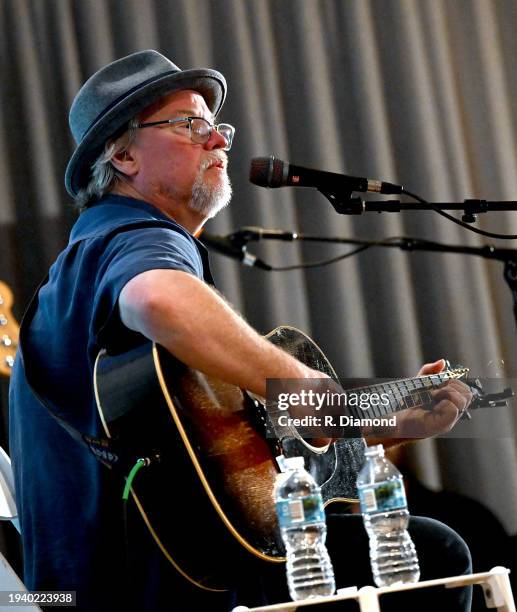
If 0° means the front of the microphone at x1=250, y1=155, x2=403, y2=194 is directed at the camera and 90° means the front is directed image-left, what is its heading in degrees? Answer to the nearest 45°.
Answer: approximately 90°

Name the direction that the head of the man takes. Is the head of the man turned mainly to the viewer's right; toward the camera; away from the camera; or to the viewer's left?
to the viewer's right

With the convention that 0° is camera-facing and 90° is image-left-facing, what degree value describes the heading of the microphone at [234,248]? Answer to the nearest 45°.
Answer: approximately 90°

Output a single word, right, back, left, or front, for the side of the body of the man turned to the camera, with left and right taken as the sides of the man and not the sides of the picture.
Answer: right

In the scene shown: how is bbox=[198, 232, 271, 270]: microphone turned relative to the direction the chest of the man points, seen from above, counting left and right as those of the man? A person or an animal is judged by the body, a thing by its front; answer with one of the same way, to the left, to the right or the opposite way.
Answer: the opposite way

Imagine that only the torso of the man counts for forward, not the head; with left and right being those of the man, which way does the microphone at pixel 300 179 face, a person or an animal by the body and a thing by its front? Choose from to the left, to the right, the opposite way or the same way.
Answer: the opposite way

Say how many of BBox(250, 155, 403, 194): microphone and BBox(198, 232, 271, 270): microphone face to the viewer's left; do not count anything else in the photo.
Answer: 2

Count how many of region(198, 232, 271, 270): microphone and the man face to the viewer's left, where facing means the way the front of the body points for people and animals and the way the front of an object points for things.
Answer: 1
